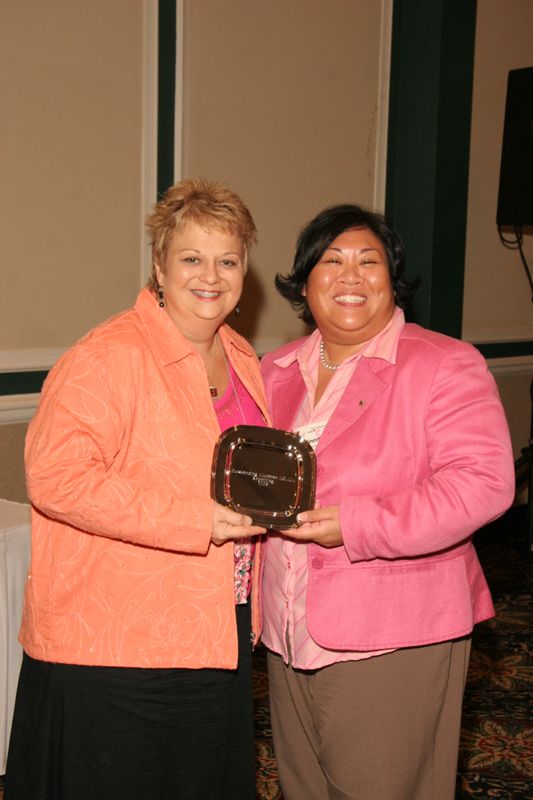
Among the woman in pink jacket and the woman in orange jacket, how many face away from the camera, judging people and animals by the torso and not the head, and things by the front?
0

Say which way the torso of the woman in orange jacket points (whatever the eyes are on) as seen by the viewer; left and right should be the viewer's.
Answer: facing the viewer and to the right of the viewer

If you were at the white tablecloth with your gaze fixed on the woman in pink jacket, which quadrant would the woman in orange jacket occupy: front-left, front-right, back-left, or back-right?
front-right

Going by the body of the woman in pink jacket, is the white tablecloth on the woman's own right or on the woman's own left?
on the woman's own right

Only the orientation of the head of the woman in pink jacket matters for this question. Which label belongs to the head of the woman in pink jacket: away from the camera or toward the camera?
toward the camera

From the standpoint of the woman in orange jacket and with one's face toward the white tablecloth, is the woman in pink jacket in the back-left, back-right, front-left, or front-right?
back-right

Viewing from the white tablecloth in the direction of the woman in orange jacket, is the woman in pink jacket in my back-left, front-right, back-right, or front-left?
front-left

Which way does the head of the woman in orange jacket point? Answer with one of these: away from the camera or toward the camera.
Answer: toward the camera

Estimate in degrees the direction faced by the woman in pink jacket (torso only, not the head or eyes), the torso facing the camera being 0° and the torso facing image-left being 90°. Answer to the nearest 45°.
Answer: approximately 45°

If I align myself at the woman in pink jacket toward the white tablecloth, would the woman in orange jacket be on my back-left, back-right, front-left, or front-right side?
front-left

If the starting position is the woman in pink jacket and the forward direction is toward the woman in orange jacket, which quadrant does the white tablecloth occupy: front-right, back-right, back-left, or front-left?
front-right
